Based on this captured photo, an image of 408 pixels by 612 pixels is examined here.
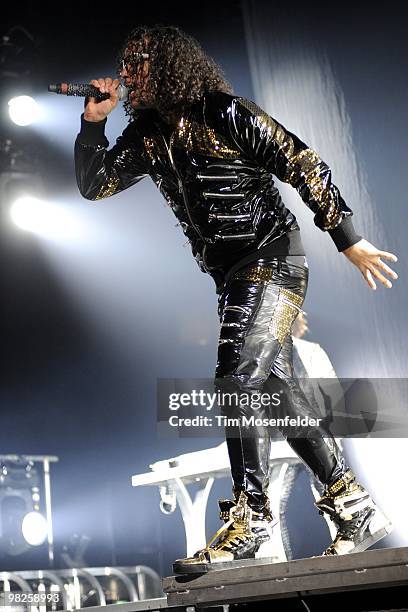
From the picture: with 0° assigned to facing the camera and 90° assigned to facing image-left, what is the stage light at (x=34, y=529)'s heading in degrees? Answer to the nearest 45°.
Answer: approximately 0°

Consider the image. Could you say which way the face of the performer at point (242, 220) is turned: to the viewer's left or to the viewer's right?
to the viewer's left
